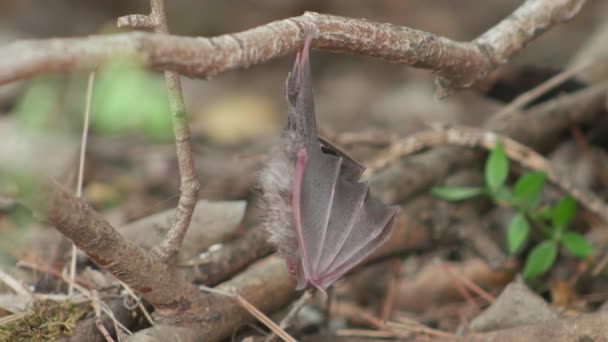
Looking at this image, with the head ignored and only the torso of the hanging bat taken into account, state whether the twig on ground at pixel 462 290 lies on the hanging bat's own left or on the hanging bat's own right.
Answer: on the hanging bat's own left
